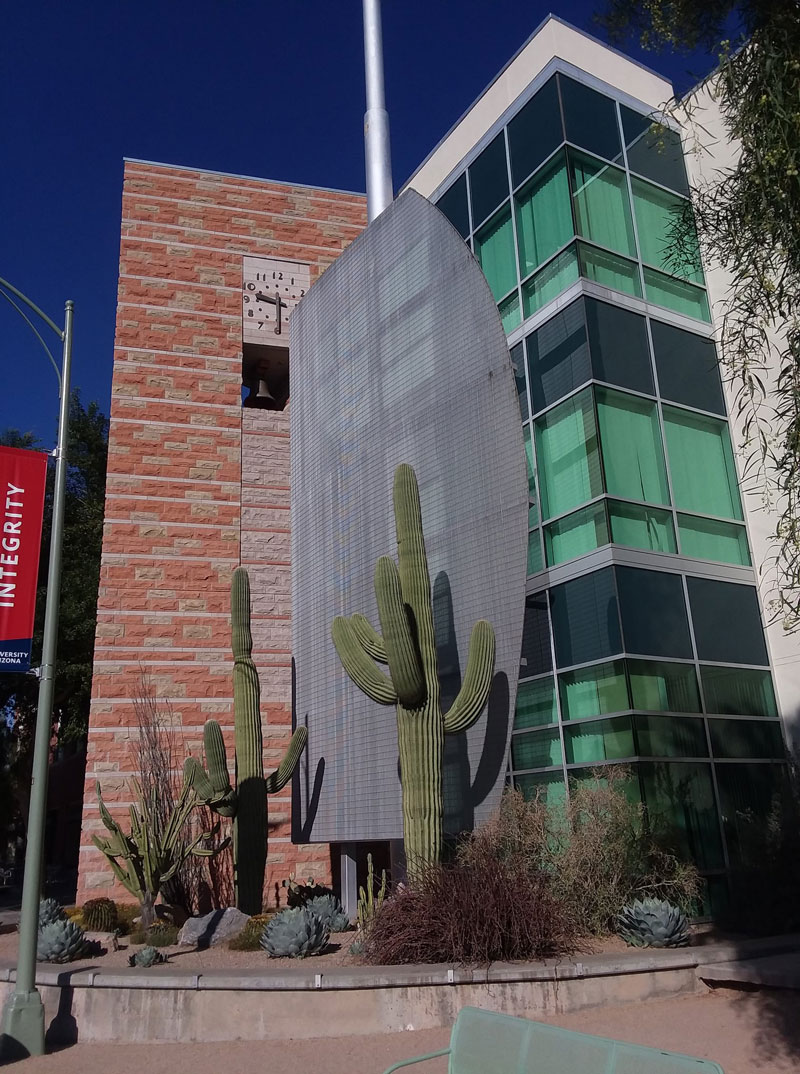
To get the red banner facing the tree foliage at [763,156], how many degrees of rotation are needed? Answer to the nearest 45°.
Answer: approximately 45° to its left

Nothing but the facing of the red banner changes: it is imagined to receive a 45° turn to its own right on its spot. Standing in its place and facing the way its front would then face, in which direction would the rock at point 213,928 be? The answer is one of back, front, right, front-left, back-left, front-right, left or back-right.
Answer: back

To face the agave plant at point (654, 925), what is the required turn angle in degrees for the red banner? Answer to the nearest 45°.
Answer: approximately 90° to its left

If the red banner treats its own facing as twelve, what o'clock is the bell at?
The bell is roughly at 7 o'clock from the red banner.

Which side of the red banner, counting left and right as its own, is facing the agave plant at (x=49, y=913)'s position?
back

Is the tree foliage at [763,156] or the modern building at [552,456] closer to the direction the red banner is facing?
the tree foliage

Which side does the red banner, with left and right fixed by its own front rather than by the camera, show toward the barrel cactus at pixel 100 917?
back

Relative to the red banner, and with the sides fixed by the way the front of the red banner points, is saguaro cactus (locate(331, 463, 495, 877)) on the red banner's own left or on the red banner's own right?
on the red banner's own left

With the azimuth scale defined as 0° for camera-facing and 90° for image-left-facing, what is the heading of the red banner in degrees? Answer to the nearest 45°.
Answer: approximately 0°
